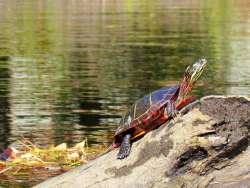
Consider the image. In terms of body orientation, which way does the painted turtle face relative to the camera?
to the viewer's right
